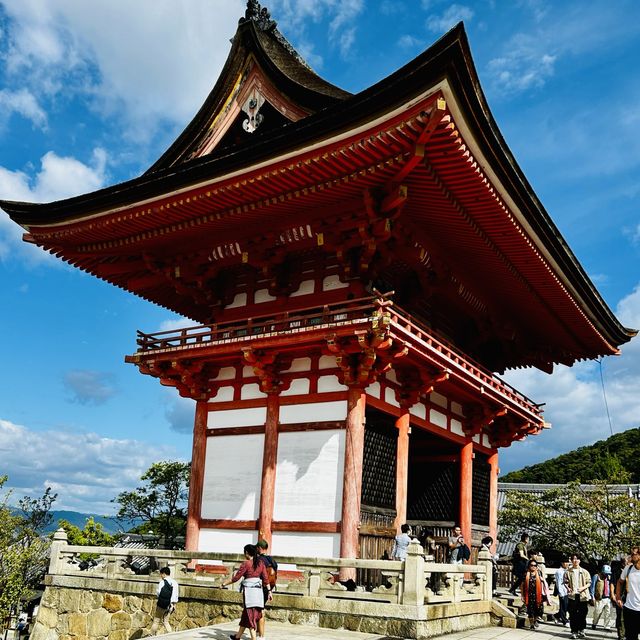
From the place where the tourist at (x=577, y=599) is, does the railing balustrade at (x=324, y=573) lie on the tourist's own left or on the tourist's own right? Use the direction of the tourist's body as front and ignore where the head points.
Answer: on the tourist's own right

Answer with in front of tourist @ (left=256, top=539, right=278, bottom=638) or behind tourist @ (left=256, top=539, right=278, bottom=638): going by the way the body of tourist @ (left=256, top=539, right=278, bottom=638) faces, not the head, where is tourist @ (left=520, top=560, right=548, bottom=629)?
behind
